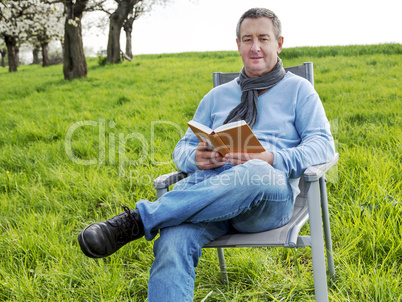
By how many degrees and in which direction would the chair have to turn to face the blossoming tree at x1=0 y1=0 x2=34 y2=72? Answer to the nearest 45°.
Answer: approximately 90° to its right

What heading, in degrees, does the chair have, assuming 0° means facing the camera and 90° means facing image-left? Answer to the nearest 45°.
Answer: approximately 45°

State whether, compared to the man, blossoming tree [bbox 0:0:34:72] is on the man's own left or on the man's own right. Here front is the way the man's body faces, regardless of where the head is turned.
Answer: on the man's own right
